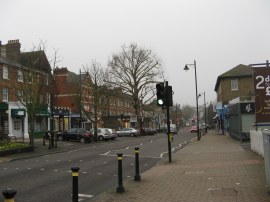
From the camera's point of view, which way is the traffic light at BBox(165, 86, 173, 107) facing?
away from the camera

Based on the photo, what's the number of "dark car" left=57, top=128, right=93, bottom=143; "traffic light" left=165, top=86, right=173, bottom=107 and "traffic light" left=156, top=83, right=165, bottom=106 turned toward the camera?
1

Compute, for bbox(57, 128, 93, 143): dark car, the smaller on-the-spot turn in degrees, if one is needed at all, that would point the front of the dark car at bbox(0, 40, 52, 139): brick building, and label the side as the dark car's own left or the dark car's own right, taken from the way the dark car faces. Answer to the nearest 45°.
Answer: approximately 45° to the dark car's own left

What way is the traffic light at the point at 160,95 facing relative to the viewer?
toward the camera

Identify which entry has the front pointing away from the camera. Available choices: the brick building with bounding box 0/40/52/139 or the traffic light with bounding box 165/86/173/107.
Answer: the traffic light

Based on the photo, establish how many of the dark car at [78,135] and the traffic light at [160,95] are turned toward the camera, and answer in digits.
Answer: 1

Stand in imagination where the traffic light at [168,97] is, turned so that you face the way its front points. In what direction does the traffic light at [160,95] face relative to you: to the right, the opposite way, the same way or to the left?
the opposite way

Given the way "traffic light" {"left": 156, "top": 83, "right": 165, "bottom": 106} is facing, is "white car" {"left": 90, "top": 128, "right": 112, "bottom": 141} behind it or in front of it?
behind

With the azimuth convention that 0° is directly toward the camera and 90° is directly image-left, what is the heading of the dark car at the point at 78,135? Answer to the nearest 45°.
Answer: approximately 135°

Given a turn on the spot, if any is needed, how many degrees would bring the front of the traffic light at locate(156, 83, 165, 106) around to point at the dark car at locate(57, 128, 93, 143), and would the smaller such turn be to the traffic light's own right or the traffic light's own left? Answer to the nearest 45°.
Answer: approximately 180°

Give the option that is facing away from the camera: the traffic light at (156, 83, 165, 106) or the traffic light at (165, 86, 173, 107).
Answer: the traffic light at (165, 86, 173, 107)

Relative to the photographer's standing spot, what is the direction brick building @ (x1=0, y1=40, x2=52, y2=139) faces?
facing the viewer and to the right of the viewer

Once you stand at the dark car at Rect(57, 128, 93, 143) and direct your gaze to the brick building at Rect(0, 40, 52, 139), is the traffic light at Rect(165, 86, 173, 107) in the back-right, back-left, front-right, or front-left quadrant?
back-left
